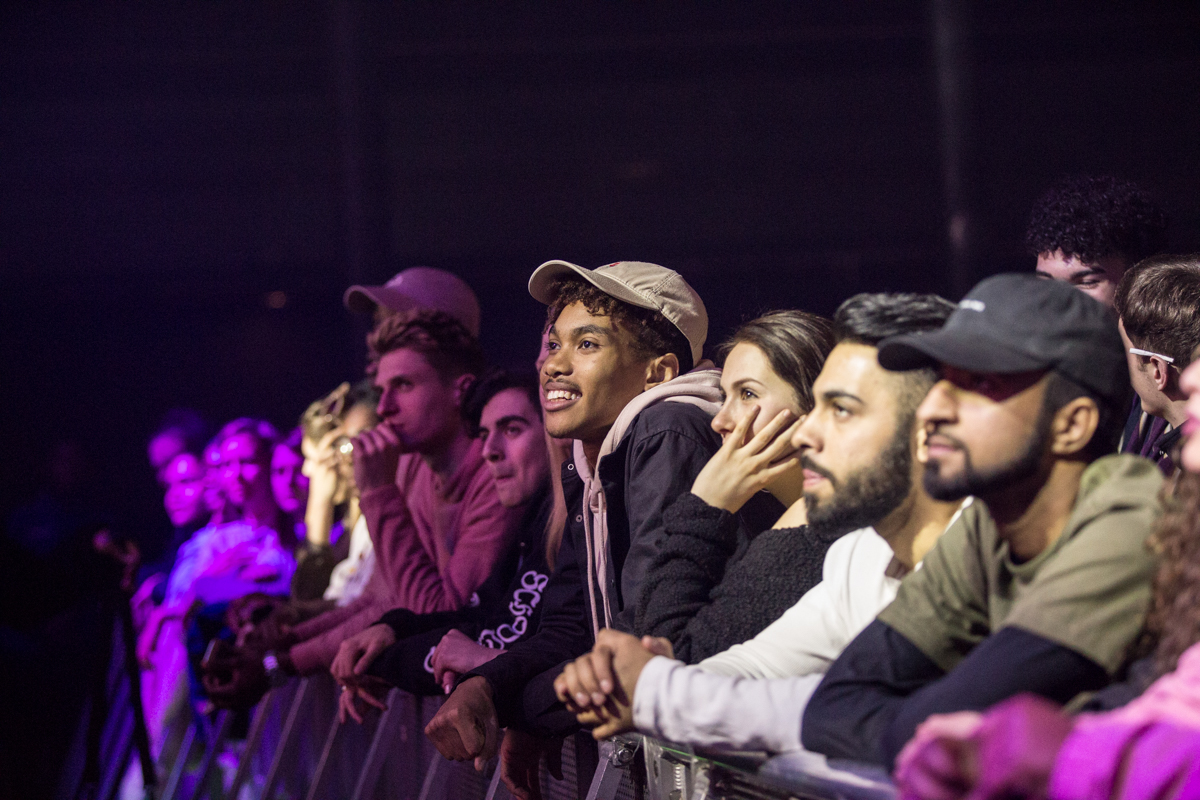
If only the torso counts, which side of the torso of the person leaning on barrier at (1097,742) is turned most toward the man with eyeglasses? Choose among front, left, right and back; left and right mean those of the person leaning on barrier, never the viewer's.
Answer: right

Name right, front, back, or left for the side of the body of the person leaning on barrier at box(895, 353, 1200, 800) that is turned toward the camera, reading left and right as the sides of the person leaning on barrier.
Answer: left

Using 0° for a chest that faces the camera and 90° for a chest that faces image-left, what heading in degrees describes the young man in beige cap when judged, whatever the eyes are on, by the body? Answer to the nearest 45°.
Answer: approximately 45°

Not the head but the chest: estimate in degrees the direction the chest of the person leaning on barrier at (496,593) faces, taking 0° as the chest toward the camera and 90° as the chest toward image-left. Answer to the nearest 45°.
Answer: approximately 45°

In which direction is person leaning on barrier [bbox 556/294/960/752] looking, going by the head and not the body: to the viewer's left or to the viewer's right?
to the viewer's left
